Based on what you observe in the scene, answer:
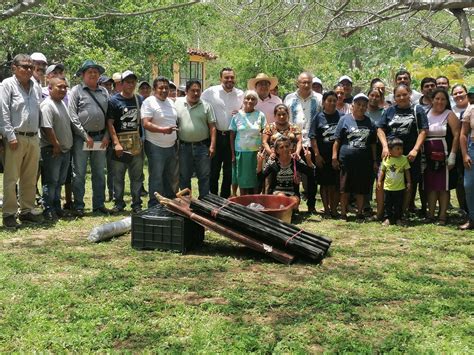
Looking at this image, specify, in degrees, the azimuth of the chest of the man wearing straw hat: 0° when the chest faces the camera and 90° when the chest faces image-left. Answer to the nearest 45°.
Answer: approximately 0°

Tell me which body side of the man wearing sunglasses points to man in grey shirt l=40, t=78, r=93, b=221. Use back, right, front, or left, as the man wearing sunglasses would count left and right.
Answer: left

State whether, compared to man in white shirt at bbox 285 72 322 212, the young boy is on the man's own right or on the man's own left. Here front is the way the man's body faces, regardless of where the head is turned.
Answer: on the man's own left

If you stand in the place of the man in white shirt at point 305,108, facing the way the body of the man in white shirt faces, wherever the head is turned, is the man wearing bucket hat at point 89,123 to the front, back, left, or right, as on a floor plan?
right

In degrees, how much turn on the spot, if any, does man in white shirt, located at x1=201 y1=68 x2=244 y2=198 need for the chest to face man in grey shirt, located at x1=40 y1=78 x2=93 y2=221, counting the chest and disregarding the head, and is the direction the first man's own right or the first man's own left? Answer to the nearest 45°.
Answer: approximately 90° to the first man's own right

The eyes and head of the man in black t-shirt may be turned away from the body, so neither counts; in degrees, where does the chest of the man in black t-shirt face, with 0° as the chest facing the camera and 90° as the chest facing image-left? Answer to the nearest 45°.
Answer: approximately 0°

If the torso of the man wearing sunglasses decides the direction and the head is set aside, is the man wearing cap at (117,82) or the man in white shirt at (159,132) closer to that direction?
the man in white shirt
